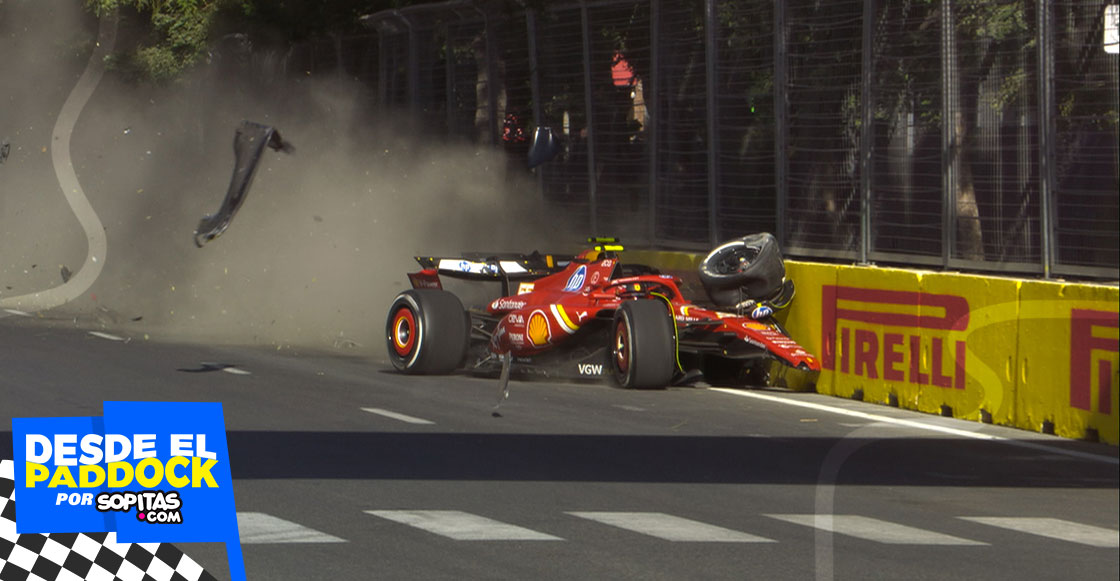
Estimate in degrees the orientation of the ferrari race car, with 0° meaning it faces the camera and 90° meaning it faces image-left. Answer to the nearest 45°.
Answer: approximately 315°

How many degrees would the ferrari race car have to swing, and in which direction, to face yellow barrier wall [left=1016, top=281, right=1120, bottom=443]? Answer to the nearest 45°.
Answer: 0° — it already faces it

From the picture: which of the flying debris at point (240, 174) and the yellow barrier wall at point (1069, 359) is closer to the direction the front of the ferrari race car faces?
the yellow barrier wall

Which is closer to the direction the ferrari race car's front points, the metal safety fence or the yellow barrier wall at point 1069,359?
the yellow barrier wall

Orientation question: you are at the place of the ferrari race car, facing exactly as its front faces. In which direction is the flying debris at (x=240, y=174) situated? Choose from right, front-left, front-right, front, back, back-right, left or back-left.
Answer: back

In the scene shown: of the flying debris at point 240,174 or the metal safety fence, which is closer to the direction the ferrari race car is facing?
the metal safety fence

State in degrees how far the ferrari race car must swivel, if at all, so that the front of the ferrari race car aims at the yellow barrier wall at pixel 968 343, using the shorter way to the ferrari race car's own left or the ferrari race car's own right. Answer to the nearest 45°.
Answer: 0° — it already faces it
